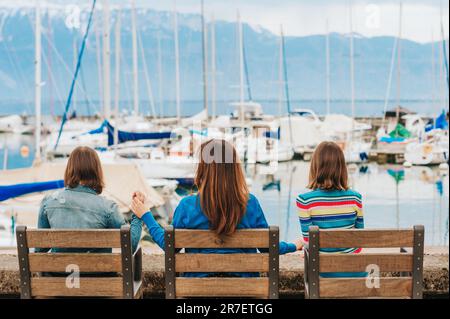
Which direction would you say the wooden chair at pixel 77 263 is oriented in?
away from the camera

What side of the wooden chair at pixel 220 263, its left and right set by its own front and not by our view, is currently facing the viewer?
back

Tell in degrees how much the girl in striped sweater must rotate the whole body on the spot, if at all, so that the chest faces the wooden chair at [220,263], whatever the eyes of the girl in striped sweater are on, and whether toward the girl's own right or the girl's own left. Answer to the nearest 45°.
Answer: approximately 135° to the girl's own left

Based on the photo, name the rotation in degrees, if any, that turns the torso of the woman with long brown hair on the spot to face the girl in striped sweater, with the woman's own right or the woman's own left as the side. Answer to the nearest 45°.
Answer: approximately 45° to the woman's own right

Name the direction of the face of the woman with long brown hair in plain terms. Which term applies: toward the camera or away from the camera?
away from the camera

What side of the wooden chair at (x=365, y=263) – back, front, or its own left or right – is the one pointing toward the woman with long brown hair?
left

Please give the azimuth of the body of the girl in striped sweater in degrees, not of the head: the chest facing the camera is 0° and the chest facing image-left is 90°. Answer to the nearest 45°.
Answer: approximately 180°

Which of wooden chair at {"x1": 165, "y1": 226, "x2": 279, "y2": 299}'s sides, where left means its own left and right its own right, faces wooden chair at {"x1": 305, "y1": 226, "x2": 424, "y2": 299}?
right

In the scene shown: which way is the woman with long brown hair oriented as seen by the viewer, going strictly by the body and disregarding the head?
away from the camera

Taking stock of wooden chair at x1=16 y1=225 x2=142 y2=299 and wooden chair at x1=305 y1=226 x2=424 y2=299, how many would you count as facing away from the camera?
2

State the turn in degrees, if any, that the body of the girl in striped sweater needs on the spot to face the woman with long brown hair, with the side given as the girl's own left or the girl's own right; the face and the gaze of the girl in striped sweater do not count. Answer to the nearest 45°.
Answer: approximately 135° to the girl's own left

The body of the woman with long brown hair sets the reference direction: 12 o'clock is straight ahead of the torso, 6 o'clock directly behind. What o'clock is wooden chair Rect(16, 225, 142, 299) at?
The wooden chair is roughly at 9 o'clock from the woman with long brown hair.

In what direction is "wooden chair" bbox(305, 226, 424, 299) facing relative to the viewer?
away from the camera

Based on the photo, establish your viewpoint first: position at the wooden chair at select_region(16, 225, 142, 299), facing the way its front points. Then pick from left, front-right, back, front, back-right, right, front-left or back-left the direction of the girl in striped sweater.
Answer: right

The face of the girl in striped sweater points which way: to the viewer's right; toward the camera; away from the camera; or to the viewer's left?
away from the camera
